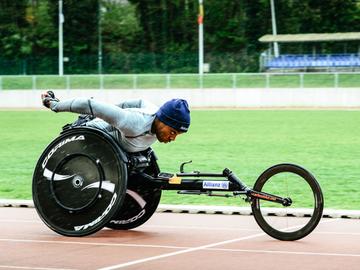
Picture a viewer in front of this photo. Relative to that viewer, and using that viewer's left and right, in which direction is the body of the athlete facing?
facing to the right of the viewer
